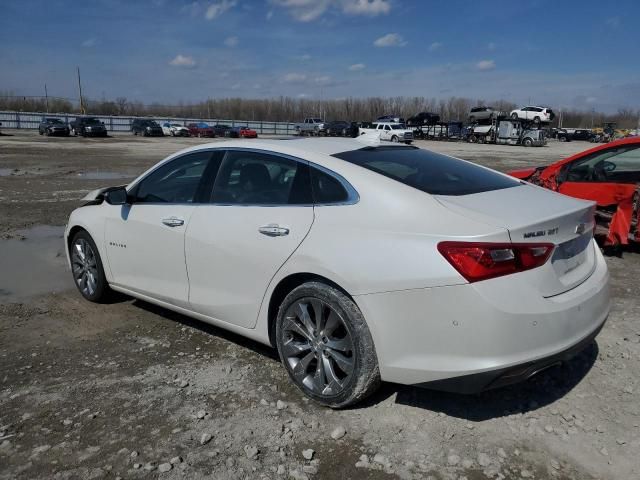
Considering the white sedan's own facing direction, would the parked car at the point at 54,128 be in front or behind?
in front

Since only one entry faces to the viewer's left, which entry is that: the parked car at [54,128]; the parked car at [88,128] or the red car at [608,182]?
the red car

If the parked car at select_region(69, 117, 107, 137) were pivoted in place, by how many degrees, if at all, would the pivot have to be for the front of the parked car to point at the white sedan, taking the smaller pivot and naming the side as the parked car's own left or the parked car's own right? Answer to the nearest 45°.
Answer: approximately 45° to the parked car's own right

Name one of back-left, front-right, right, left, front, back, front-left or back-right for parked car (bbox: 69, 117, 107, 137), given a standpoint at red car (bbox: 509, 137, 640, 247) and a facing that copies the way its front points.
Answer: front-right

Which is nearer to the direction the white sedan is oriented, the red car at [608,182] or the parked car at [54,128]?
the parked car

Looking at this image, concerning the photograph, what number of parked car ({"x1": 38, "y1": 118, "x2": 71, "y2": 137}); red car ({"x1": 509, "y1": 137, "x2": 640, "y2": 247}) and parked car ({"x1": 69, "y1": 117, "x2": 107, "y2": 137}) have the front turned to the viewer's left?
1

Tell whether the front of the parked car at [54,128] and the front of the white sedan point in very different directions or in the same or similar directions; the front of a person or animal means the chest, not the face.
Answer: very different directions

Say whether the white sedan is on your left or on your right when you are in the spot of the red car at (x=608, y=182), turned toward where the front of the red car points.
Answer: on your left

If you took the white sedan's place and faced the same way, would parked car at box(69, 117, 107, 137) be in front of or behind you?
in front

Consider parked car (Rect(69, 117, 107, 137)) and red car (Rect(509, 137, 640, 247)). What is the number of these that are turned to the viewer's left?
1

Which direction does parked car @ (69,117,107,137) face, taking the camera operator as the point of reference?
facing the viewer and to the right of the viewer

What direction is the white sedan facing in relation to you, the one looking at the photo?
facing away from the viewer and to the left of the viewer

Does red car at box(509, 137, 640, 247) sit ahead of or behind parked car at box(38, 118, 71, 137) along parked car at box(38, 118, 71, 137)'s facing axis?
ahead

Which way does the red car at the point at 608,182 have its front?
to the viewer's left
